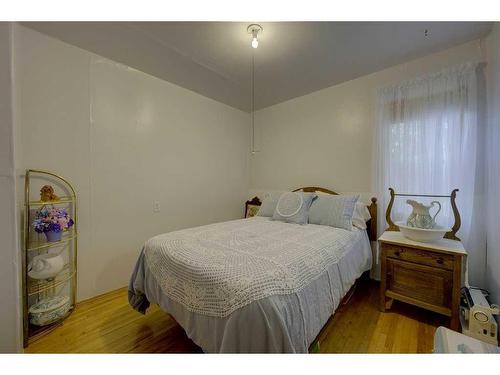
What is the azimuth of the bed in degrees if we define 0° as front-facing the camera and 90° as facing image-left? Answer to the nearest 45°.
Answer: approximately 45°

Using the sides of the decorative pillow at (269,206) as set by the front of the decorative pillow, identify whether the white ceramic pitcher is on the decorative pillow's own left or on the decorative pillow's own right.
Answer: on the decorative pillow's own left

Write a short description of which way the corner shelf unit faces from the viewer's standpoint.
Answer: facing the viewer and to the right of the viewer

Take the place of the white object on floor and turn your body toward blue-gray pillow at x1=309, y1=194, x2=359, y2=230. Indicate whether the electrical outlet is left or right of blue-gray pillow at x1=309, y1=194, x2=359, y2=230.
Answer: left

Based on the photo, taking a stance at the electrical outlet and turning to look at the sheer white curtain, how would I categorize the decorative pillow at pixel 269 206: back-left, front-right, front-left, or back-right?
front-left

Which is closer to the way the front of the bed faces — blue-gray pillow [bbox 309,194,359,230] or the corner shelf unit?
the corner shelf unit

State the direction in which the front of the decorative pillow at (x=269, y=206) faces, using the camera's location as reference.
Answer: facing the viewer and to the left of the viewer

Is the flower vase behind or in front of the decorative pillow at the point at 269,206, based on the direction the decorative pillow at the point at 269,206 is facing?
in front

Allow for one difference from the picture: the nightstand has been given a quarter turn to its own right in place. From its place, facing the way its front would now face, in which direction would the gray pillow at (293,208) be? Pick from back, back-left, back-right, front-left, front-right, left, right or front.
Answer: front-left

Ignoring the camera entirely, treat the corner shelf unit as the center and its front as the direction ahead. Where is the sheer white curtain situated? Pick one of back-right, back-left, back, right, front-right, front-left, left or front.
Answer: front

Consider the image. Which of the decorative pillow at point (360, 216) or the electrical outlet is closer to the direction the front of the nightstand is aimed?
the electrical outlet

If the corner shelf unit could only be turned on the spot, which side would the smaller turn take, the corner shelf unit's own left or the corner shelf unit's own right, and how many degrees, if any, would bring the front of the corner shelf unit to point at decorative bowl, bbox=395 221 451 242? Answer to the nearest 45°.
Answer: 0° — it already faces it

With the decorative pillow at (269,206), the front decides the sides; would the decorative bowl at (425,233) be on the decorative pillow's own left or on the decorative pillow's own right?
on the decorative pillow's own left
